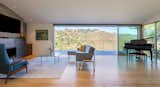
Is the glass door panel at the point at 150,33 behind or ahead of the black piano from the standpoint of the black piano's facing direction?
behind

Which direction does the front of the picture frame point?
toward the camera

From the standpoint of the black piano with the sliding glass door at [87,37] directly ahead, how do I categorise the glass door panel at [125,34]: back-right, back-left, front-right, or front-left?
front-right

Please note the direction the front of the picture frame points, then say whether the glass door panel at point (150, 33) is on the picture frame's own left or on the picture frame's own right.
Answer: on the picture frame's own left

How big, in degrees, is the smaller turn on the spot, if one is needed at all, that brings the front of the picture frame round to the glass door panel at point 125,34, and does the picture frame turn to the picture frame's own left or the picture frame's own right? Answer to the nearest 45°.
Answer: approximately 90° to the picture frame's own left

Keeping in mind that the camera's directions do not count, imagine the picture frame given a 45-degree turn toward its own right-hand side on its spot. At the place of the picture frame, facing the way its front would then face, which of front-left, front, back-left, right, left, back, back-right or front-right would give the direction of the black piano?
left

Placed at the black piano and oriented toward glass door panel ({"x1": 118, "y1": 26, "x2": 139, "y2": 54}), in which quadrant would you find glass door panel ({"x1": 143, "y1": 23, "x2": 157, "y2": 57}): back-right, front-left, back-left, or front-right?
front-right
